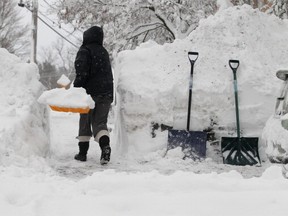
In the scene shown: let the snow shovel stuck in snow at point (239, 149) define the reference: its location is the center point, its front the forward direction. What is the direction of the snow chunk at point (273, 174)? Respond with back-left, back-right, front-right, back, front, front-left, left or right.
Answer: front

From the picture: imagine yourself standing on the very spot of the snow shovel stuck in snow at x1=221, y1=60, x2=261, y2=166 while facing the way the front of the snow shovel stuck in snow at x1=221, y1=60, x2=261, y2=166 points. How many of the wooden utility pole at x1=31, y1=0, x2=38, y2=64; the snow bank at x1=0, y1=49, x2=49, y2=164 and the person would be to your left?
0

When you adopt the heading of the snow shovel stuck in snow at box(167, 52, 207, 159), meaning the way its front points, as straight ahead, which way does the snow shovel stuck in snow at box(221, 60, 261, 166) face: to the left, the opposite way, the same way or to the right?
the same way

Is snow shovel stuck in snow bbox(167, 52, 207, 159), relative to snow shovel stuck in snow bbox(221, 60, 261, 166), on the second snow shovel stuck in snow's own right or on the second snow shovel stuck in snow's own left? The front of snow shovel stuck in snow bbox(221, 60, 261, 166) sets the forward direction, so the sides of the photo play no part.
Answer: on the second snow shovel stuck in snow's own right

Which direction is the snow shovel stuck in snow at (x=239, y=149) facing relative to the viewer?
toward the camera

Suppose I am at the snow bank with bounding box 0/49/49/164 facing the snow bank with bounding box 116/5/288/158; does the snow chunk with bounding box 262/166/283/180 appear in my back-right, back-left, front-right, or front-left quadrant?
front-right

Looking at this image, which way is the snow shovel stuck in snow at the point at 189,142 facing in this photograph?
toward the camera

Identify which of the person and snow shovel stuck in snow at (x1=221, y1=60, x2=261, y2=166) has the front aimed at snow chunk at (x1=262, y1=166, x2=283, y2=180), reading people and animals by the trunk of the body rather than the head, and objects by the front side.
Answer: the snow shovel stuck in snow

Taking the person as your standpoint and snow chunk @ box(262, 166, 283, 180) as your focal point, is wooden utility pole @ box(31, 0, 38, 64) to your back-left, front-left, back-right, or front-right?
back-left

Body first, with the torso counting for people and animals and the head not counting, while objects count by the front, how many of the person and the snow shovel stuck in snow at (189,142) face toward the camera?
1

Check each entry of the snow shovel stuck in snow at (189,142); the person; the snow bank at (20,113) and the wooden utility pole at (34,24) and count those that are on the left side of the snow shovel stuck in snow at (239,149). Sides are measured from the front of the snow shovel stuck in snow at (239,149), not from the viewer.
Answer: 0

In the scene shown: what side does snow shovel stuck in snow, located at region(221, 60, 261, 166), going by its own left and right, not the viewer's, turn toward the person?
right

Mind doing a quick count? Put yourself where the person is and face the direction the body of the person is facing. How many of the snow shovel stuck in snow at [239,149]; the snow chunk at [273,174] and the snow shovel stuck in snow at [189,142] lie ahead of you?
0

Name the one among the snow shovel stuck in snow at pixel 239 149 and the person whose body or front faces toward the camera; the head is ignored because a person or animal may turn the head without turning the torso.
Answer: the snow shovel stuck in snow

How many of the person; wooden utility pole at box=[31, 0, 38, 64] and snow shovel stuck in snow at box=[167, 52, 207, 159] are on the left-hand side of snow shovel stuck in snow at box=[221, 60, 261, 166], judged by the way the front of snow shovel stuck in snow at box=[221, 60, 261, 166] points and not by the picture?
0

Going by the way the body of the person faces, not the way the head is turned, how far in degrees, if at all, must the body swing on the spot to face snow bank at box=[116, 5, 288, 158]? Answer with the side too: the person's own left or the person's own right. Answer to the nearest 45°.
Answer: approximately 135° to the person's own right

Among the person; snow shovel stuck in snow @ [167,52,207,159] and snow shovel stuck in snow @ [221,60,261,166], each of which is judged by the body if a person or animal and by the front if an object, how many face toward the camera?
2

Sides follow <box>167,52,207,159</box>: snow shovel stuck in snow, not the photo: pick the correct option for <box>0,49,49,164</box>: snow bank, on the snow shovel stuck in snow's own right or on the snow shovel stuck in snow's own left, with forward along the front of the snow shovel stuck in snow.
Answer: on the snow shovel stuck in snow's own right

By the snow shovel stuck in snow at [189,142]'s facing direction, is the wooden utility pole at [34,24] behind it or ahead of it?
behind

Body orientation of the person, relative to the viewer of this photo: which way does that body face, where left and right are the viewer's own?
facing away from the viewer and to the left of the viewer

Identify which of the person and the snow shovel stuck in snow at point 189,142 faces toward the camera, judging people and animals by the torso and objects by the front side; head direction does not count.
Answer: the snow shovel stuck in snow
